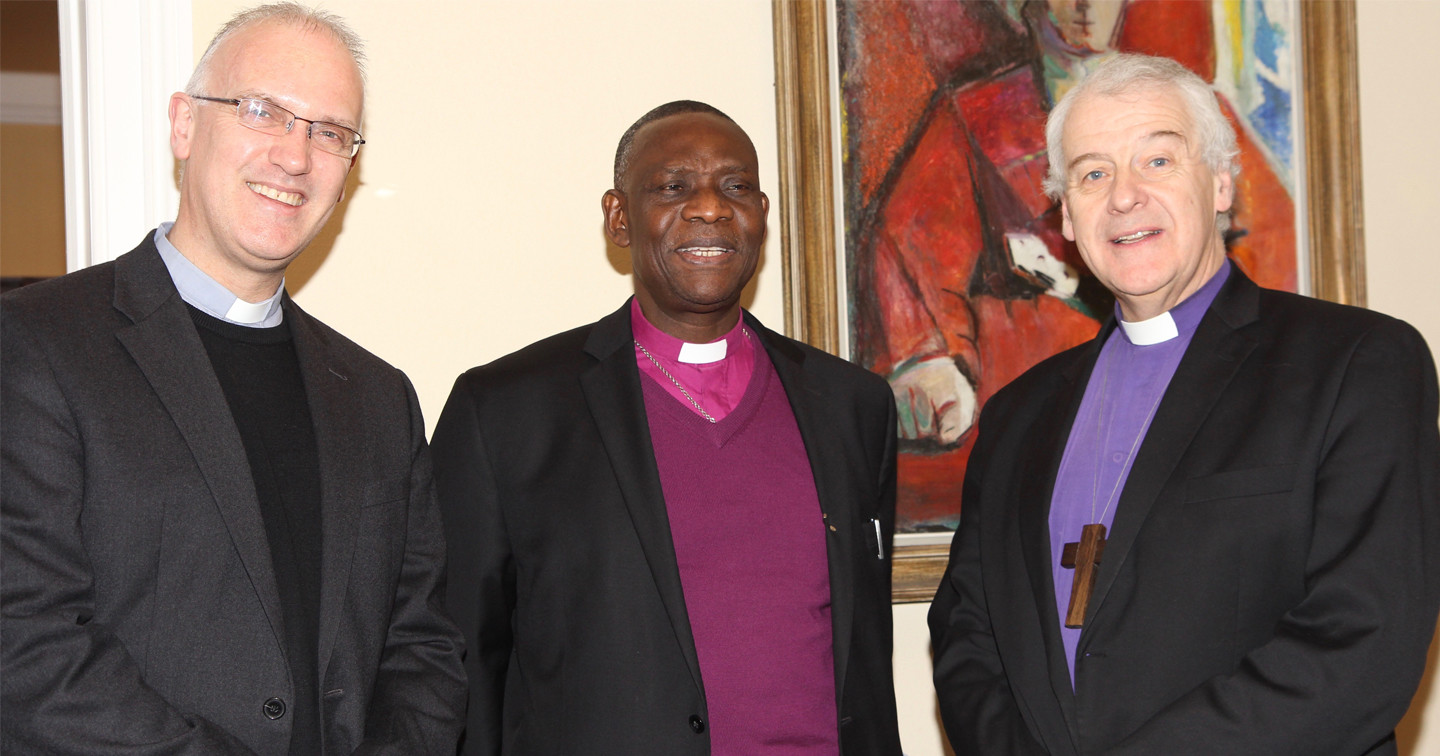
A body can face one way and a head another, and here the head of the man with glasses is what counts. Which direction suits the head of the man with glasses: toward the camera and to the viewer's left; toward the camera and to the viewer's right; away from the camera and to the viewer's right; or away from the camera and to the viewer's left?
toward the camera and to the viewer's right

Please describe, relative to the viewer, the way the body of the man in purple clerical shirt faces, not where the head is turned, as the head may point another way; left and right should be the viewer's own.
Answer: facing the viewer and to the left of the viewer

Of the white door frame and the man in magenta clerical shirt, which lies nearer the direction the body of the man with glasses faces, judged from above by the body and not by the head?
the man in magenta clerical shirt

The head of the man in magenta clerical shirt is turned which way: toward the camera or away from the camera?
toward the camera

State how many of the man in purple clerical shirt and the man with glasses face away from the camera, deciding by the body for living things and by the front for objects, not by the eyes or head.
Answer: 0

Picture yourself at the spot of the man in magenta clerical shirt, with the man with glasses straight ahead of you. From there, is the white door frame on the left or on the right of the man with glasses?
right

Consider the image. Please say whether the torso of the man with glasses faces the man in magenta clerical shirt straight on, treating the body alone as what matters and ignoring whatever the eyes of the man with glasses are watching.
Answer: no

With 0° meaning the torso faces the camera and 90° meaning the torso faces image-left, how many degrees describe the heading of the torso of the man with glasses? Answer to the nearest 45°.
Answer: approximately 315°

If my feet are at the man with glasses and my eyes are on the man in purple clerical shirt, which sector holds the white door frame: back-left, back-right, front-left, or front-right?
back-left

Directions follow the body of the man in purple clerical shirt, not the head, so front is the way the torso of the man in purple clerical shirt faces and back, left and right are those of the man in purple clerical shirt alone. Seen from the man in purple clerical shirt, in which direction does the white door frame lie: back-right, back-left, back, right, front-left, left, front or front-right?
front-right
